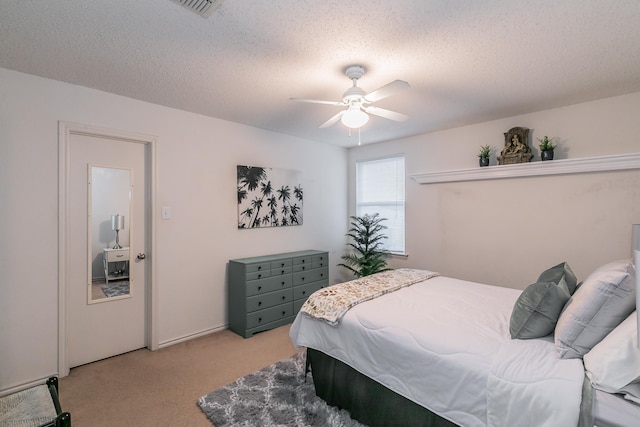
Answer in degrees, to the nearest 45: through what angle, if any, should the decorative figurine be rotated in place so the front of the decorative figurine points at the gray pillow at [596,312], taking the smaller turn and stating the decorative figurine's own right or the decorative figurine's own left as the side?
0° — it already faces it

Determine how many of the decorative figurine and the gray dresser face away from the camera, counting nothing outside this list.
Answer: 0

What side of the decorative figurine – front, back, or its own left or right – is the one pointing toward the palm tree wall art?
right

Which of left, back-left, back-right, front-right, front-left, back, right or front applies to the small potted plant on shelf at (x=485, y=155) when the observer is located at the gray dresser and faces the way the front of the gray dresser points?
front-left

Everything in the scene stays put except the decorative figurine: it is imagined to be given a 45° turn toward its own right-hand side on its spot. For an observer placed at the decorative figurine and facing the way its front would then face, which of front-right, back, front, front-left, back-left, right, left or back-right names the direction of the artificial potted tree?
front-right

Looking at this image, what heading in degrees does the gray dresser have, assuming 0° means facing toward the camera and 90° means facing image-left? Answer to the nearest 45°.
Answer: approximately 315°

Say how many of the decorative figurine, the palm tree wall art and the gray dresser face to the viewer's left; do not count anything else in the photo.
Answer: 0

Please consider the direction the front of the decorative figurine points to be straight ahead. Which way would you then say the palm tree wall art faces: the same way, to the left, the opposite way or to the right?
to the left

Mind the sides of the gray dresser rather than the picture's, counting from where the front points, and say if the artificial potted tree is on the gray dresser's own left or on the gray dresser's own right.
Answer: on the gray dresser's own left

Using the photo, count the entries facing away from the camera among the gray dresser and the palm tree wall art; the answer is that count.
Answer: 0

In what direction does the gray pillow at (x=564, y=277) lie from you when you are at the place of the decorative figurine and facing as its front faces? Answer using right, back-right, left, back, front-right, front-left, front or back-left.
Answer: front

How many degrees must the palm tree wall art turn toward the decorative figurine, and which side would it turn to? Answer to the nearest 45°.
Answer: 0° — it already faces it

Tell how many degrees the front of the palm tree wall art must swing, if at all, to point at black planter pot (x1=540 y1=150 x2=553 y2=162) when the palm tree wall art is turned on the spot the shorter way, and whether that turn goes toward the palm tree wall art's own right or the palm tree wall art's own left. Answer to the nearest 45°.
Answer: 0° — it already faces it

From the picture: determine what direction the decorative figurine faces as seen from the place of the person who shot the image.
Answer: facing the viewer

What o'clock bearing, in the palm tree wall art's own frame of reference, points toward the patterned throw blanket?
The patterned throw blanket is roughly at 1 o'clock from the palm tree wall art.

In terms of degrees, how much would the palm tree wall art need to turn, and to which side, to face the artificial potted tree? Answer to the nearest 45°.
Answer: approximately 45° to its left

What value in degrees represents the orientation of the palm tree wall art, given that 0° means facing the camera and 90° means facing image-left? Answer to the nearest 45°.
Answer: approximately 315°
